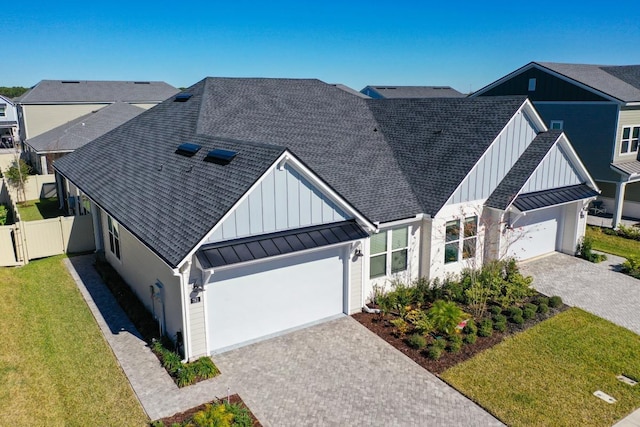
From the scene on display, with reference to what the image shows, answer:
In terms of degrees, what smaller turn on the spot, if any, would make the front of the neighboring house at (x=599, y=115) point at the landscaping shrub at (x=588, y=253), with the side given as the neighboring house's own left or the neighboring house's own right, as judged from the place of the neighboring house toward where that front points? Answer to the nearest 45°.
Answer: approximately 45° to the neighboring house's own right

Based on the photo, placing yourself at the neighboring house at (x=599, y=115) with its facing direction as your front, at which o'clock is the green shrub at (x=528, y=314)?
The green shrub is roughly at 2 o'clock from the neighboring house.

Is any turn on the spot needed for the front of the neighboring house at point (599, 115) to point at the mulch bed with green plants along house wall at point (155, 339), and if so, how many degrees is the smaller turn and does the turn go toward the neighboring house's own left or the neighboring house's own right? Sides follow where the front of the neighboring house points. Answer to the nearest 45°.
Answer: approximately 90° to the neighboring house's own right

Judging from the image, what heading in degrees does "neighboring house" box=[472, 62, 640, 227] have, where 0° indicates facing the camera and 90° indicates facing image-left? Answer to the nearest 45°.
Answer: approximately 315°

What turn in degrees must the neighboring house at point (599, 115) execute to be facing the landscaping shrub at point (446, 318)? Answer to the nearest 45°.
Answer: approximately 45° to its right

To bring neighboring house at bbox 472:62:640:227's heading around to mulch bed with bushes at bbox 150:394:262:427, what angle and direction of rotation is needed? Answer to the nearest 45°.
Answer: approximately 45° to its right

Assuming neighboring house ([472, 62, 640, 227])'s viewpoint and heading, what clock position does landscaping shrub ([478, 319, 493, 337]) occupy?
The landscaping shrub is roughly at 2 o'clock from the neighboring house.

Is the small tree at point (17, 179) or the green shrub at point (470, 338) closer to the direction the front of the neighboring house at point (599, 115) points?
the green shrub

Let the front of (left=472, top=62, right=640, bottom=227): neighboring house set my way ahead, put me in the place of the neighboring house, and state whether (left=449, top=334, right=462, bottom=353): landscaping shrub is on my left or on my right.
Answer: on my right

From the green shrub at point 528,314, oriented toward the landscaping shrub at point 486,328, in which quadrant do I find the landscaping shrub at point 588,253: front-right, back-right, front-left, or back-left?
back-right

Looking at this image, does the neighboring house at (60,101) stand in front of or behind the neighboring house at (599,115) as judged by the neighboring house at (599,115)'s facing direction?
behind

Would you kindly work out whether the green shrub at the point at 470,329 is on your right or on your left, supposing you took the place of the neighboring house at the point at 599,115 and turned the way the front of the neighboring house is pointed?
on your right

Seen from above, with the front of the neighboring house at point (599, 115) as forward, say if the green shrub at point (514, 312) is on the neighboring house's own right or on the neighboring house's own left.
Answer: on the neighboring house's own right

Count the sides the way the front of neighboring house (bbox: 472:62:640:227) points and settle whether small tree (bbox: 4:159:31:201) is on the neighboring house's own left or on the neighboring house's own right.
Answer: on the neighboring house's own right
